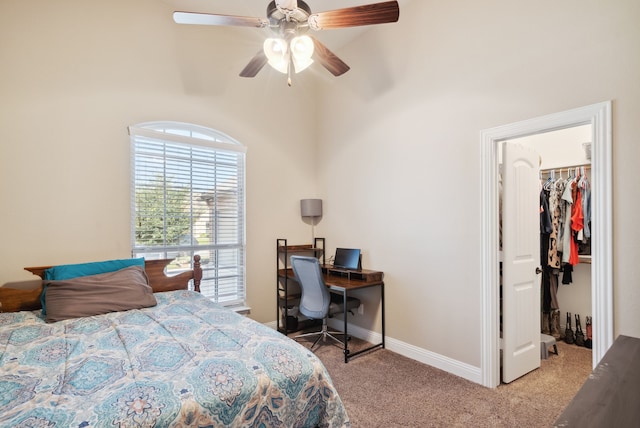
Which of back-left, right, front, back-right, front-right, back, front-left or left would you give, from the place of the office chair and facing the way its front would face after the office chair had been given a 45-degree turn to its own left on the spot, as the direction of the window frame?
left

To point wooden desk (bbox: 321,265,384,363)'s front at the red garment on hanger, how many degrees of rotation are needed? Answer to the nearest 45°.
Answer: approximately 135° to its left

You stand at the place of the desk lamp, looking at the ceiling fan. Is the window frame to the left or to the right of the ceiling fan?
right

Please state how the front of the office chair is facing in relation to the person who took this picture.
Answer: facing away from the viewer and to the right of the viewer

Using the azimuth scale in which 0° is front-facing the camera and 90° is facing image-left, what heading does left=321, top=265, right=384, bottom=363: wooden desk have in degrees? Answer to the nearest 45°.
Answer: approximately 45°

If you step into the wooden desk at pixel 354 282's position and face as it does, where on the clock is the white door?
The white door is roughly at 8 o'clock from the wooden desk.

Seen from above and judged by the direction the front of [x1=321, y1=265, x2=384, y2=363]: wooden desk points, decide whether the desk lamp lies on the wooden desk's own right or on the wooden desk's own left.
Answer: on the wooden desk's own right

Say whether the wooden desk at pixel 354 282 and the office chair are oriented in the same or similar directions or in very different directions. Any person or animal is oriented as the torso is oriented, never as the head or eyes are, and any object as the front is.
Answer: very different directions

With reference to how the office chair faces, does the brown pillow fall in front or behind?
behind
